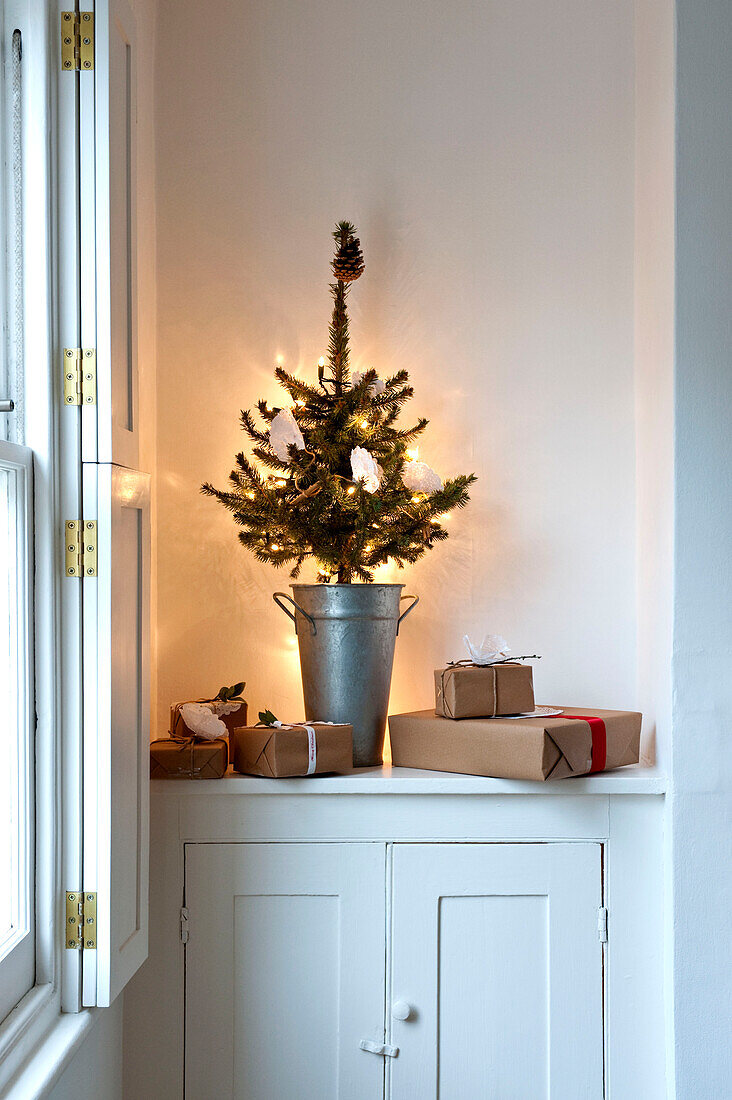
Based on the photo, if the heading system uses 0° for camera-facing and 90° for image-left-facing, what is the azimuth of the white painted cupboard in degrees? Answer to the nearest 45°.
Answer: approximately 0°
